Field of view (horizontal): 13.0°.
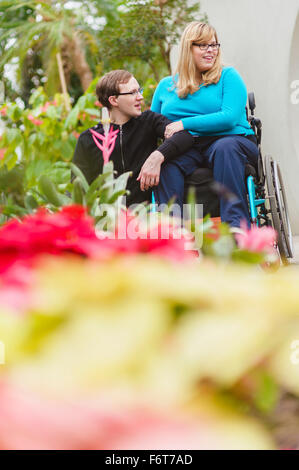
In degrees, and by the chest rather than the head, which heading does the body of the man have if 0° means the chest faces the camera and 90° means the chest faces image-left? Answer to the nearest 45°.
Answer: approximately 0°

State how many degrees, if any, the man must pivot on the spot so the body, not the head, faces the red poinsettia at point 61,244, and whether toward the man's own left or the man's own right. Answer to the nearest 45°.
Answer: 0° — they already face it
